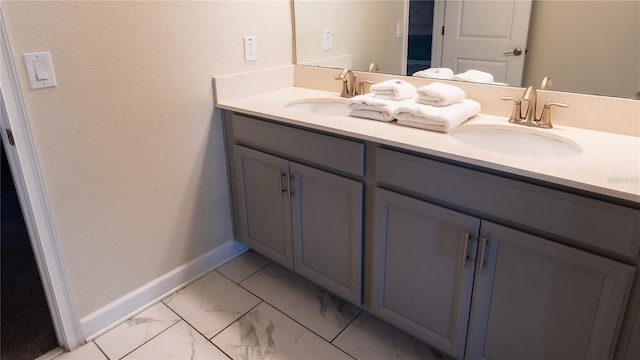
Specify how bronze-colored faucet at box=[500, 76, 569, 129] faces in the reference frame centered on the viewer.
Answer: facing the viewer and to the left of the viewer

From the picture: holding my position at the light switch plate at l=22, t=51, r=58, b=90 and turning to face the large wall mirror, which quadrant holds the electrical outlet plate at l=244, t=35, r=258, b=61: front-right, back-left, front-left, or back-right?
front-left

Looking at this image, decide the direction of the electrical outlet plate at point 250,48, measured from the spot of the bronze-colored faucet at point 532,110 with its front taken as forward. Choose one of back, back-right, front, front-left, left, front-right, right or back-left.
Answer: front-right

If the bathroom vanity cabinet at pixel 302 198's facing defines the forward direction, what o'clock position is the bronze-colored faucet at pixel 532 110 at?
The bronze-colored faucet is roughly at 8 o'clock from the bathroom vanity cabinet.

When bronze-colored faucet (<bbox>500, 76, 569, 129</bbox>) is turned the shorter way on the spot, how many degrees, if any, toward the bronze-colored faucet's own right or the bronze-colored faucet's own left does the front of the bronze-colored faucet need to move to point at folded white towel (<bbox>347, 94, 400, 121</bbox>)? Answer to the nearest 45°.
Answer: approximately 45° to the bronze-colored faucet's own right

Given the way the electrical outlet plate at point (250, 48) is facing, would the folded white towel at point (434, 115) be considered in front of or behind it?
in front

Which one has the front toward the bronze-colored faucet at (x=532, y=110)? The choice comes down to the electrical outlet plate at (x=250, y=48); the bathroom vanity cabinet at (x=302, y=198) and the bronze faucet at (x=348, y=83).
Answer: the electrical outlet plate

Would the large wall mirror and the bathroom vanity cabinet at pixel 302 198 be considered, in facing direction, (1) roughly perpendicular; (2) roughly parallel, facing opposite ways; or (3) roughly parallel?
roughly parallel

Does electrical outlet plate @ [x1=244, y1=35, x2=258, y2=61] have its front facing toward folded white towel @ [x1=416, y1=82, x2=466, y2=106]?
yes

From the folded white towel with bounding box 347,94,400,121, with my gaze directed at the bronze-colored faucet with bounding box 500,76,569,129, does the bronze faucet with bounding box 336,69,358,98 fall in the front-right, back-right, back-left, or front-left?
back-left

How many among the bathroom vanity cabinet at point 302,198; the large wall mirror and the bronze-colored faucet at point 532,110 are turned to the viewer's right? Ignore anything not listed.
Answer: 0

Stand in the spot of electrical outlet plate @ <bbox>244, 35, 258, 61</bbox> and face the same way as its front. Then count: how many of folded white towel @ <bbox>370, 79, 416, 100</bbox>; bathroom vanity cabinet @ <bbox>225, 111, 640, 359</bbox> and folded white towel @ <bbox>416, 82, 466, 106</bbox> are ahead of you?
3

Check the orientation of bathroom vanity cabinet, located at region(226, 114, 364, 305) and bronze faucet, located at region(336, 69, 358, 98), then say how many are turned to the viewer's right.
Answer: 0
